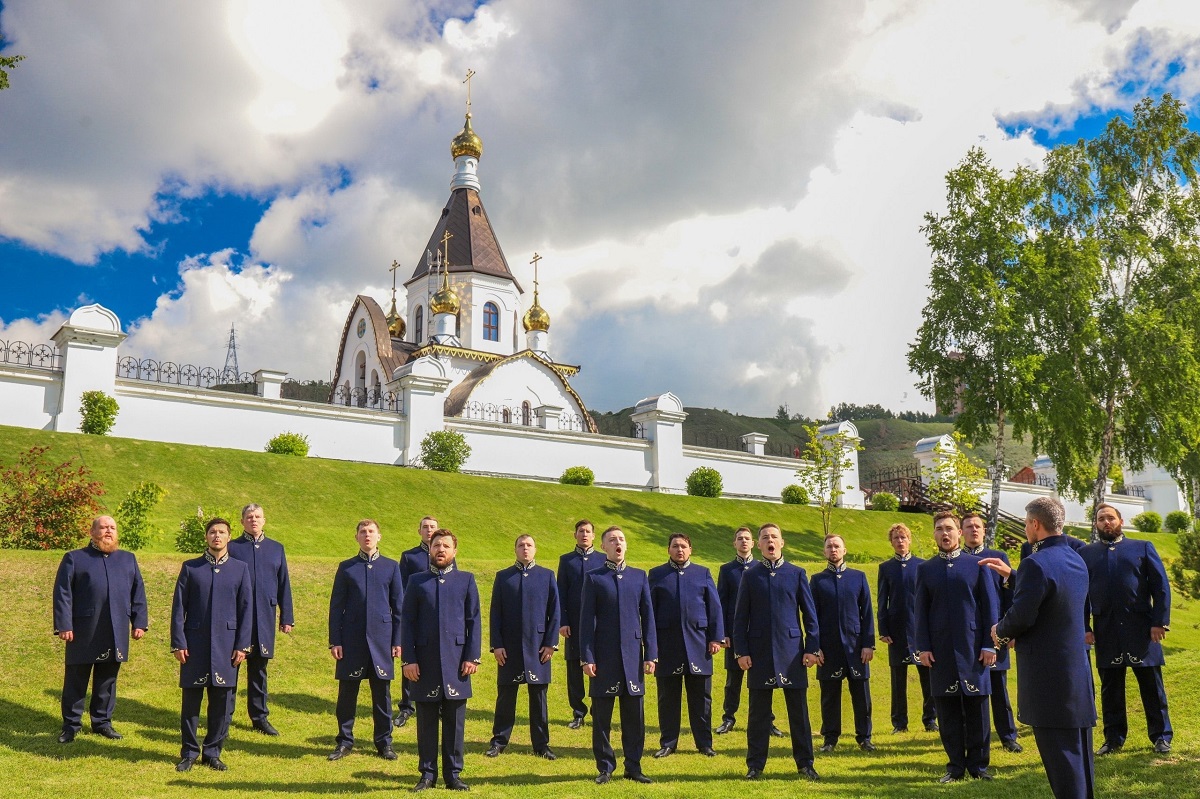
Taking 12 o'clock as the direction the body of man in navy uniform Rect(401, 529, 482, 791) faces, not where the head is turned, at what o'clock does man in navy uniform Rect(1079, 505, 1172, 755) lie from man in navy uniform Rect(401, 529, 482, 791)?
man in navy uniform Rect(1079, 505, 1172, 755) is roughly at 9 o'clock from man in navy uniform Rect(401, 529, 482, 791).

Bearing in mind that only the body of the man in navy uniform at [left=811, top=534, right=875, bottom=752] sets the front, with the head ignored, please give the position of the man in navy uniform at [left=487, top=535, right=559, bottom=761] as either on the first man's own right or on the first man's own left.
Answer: on the first man's own right

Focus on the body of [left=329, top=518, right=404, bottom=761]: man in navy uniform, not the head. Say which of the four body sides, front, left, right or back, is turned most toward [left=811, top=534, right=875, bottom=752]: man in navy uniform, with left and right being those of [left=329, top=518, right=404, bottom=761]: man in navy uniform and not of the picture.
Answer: left

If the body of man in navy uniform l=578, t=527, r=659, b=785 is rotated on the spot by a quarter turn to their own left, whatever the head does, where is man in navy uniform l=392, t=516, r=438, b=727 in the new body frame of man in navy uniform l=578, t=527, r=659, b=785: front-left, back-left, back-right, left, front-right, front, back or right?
back-left

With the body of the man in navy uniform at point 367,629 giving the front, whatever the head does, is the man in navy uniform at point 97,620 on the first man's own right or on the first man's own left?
on the first man's own right

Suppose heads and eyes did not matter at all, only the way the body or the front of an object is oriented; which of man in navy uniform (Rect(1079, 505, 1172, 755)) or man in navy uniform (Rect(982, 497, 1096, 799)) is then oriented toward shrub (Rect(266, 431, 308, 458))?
man in navy uniform (Rect(982, 497, 1096, 799))

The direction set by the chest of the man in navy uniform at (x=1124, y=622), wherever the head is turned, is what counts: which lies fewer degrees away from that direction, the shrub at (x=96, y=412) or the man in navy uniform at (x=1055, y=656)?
the man in navy uniform

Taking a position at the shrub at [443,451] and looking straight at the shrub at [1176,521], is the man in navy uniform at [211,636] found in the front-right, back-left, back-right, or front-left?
back-right
